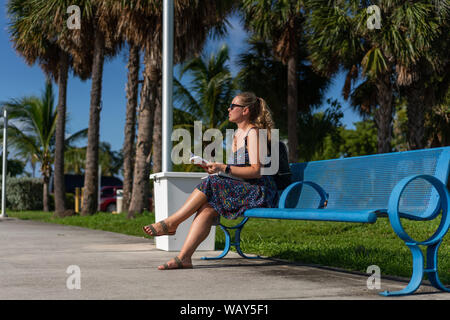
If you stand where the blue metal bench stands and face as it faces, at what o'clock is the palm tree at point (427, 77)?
The palm tree is roughly at 5 o'clock from the blue metal bench.

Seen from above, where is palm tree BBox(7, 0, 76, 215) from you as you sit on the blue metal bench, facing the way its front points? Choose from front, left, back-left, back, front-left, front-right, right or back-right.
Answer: right

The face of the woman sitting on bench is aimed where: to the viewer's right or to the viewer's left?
to the viewer's left

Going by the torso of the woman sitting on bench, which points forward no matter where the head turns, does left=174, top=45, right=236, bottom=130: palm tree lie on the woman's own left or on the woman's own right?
on the woman's own right

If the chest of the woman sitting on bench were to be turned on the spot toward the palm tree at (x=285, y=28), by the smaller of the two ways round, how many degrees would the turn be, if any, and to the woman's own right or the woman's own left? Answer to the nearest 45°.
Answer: approximately 90° to the woman's own right

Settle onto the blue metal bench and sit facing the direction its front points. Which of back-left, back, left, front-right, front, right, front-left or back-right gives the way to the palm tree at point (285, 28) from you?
back-right

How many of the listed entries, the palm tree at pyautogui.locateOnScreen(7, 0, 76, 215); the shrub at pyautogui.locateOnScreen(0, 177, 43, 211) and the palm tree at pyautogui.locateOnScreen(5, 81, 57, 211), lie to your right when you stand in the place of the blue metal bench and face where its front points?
3

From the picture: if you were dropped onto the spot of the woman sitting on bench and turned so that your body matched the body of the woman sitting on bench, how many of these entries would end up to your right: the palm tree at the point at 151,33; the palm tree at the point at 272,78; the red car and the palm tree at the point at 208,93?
4

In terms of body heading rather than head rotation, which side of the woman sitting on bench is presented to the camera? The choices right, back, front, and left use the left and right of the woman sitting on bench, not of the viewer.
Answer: left

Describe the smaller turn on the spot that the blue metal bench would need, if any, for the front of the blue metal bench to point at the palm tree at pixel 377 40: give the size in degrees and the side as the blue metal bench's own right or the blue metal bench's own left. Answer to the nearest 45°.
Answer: approximately 135° to the blue metal bench's own right

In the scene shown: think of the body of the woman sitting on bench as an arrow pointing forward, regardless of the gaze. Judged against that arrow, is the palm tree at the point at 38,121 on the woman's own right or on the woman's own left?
on the woman's own right
